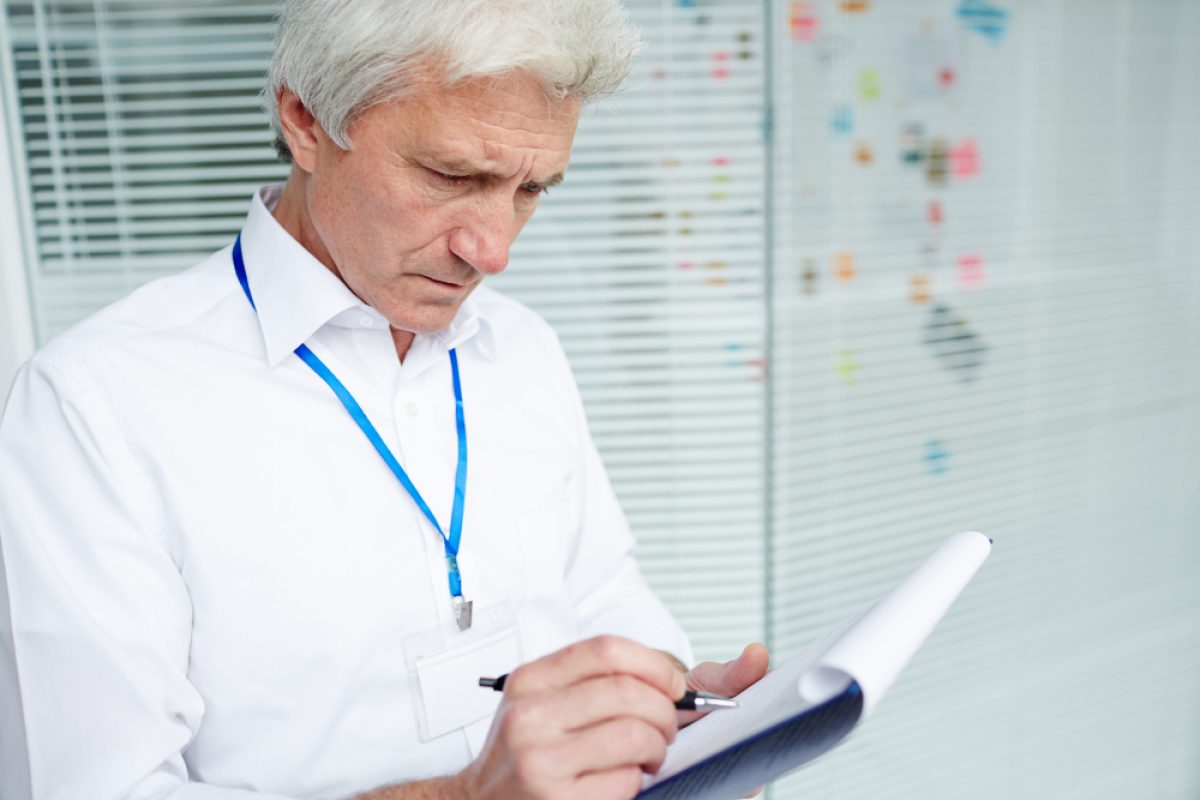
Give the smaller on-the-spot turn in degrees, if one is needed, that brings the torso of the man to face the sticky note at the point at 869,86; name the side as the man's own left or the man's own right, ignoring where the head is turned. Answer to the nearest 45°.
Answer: approximately 90° to the man's own left

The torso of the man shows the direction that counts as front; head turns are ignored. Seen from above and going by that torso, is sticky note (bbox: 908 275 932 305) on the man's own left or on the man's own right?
on the man's own left

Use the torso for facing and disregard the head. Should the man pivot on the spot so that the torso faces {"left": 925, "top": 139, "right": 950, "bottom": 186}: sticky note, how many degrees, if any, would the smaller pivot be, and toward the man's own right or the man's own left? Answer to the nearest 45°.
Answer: approximately 90° to the man's own left

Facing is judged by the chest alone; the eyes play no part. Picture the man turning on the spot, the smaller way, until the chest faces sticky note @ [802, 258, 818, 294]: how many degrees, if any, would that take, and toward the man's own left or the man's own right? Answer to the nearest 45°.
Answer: approximately 90° to the man's own left

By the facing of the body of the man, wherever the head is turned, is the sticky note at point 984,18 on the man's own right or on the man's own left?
on the man's own left

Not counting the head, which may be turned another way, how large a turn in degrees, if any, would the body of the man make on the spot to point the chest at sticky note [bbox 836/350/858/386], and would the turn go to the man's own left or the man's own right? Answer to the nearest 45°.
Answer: approximately 90° to the man's own left

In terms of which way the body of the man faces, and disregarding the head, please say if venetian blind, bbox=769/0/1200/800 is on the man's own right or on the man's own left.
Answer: on the man's own left

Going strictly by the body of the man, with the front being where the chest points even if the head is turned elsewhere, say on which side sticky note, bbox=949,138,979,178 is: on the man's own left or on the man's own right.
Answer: on the man's own left

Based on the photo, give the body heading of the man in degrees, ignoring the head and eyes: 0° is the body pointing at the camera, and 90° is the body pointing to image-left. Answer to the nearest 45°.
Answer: approximately 315°

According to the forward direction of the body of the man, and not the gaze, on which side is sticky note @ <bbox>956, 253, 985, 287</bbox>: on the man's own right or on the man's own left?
on the man's own left
